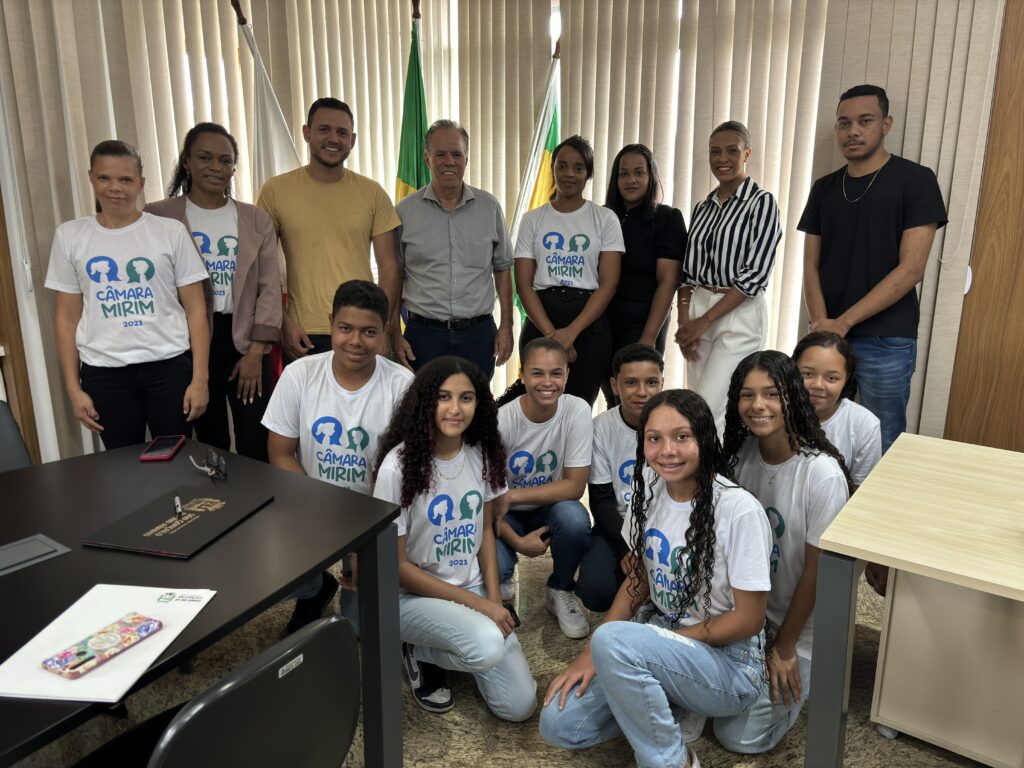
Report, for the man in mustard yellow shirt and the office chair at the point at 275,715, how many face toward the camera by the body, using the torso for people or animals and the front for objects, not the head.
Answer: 1

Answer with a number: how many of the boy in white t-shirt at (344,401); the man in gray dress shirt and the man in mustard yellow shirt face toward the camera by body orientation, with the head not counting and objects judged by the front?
3

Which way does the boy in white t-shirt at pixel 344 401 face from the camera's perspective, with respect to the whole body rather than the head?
toward the camera

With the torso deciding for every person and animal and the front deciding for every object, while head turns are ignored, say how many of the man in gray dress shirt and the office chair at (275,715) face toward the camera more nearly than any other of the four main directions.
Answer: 1

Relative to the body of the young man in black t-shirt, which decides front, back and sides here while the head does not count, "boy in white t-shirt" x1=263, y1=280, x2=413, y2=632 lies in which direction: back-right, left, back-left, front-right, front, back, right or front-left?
front

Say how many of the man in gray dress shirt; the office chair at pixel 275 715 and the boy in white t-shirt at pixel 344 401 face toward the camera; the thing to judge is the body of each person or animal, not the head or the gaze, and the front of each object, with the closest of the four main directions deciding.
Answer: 2

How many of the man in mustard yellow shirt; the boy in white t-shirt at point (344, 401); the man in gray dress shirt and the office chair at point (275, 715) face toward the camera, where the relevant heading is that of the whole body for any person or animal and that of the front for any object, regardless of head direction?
3

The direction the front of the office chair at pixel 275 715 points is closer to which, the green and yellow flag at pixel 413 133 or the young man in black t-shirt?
the green and yellow flag

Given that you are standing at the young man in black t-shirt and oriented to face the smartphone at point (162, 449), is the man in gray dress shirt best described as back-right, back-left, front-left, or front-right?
front-right

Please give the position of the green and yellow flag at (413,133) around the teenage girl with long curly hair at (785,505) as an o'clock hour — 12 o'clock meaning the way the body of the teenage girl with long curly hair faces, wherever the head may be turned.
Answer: The green and yellow flag is roughly at 3 o'clock from the teenage girl with long curly hair.

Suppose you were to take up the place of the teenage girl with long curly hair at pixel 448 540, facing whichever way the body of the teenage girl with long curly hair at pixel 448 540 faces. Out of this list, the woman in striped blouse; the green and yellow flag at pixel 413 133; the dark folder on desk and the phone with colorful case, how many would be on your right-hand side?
2

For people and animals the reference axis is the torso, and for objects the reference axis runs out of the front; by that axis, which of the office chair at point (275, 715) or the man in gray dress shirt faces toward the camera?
the man in gray dress shirt

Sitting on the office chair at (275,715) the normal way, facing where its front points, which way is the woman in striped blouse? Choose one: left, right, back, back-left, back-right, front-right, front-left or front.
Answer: right

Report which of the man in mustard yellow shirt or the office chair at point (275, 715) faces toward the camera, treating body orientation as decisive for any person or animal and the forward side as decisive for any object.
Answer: the man in mustard yellow shirt

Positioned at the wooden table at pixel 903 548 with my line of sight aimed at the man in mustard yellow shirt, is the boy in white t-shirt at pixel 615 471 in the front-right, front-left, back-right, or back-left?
front-right

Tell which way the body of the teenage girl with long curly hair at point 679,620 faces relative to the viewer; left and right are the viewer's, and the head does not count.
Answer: facing the viewer and to the left of the viewer

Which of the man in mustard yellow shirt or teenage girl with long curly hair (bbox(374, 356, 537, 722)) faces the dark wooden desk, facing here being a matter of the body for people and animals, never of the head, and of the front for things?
the man in mustard yellow shirt
